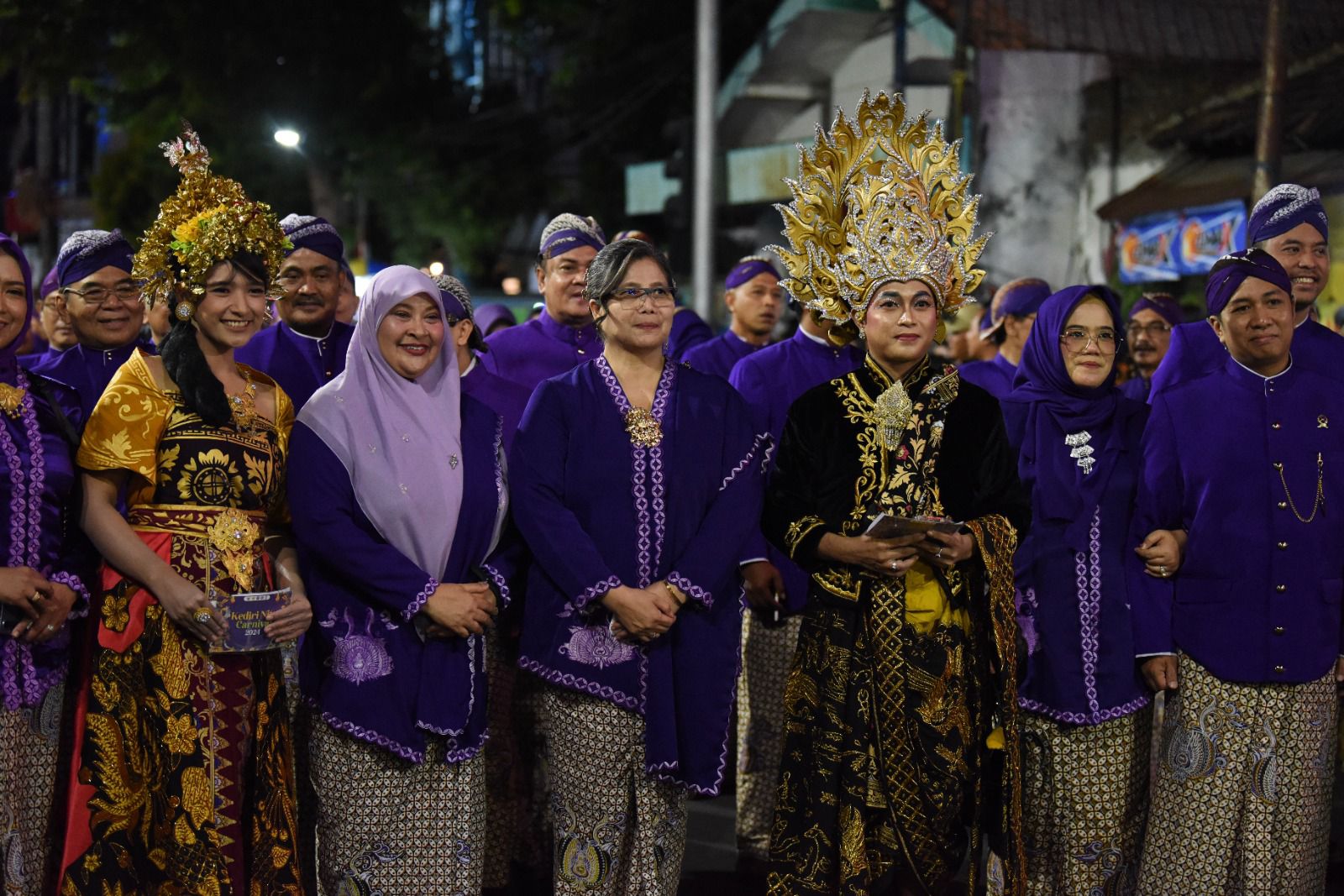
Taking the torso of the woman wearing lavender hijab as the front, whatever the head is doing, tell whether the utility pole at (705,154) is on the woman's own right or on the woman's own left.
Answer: on the woman's own left

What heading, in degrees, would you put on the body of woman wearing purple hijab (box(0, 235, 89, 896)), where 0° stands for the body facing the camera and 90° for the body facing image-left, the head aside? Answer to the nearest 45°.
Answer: approximately 0°

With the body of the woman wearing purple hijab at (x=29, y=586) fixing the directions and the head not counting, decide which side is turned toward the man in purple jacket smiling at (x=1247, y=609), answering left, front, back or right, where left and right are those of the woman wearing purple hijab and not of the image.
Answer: left

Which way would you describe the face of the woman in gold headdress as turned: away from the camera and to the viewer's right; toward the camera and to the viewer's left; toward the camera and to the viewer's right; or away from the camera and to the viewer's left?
toward the camera and to the viewer's right

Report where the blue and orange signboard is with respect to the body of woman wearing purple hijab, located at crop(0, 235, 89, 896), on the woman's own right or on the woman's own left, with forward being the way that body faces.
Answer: on the woman's own left

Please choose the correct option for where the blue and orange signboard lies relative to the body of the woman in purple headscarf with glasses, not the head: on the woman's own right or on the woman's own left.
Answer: on the woman's own left

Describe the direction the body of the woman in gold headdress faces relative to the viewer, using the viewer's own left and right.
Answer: facing the viewer and to the right of the viewer

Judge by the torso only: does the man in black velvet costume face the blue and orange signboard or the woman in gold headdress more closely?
the woman in gold headdress

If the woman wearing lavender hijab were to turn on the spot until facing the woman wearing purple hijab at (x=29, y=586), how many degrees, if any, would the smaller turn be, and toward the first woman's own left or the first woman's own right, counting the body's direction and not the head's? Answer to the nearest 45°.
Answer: approximately 135° to the first woman's own right

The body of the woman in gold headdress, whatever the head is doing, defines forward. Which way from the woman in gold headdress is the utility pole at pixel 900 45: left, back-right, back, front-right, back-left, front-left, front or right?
left

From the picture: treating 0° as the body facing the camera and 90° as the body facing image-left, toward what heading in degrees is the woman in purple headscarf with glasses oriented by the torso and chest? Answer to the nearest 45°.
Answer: approximately 315°

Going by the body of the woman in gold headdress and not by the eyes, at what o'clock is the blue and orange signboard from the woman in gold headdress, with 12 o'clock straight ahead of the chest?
The blue and orange signboard is roughly at 9 o'clock from the woman in gold headdress.
